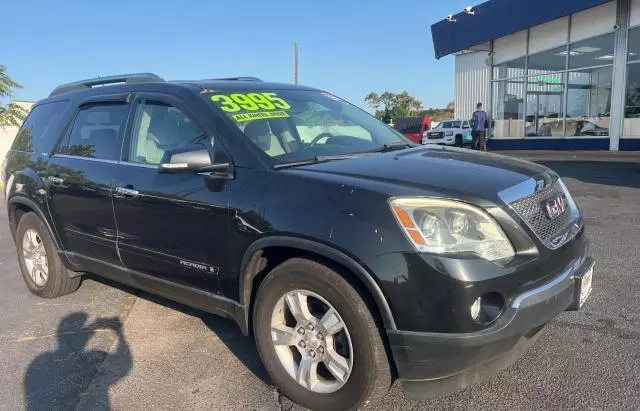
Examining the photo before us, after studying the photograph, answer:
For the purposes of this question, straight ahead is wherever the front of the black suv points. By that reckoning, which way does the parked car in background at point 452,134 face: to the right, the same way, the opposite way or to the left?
to the right

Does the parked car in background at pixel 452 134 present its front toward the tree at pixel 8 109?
yes

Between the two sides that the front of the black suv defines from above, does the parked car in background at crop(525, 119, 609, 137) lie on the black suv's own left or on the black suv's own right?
on the black suv's own left

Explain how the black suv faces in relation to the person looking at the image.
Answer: facing the viewer and to the right of the viewer

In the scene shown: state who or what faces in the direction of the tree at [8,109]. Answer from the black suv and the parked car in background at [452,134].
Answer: the parked car in background

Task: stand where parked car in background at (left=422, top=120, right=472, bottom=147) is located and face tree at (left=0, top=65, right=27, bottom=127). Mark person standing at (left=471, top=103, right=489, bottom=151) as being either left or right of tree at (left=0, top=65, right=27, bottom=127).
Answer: left

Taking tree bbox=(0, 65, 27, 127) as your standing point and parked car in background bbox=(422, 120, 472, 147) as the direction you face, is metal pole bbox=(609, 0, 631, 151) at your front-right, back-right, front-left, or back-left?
front-right

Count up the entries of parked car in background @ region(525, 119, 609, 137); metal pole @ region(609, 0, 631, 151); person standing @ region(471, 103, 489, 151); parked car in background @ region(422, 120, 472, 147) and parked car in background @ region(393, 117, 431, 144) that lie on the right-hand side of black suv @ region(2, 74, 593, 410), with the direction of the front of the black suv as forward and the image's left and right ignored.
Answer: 0

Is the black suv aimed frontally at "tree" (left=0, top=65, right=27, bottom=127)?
no

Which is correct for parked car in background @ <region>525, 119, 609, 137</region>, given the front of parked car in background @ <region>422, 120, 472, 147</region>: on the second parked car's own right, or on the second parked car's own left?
on the second parked car's own left

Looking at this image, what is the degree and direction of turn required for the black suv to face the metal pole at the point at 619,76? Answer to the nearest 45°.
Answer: approximately 90° to its left

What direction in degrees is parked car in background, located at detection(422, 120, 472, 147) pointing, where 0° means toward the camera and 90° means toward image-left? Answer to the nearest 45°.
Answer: approximately 45°

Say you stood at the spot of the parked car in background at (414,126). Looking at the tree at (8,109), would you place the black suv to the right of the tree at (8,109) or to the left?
left

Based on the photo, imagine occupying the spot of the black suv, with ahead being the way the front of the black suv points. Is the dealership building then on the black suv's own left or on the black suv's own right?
on the black suv's own left

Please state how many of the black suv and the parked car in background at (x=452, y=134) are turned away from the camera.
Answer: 0

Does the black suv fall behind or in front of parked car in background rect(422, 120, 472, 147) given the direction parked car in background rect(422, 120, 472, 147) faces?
in front
